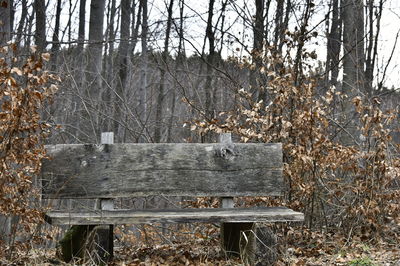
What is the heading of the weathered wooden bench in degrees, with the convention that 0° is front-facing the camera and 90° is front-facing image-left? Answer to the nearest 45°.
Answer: approximately 0°

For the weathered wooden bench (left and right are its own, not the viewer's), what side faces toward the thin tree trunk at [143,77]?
back
